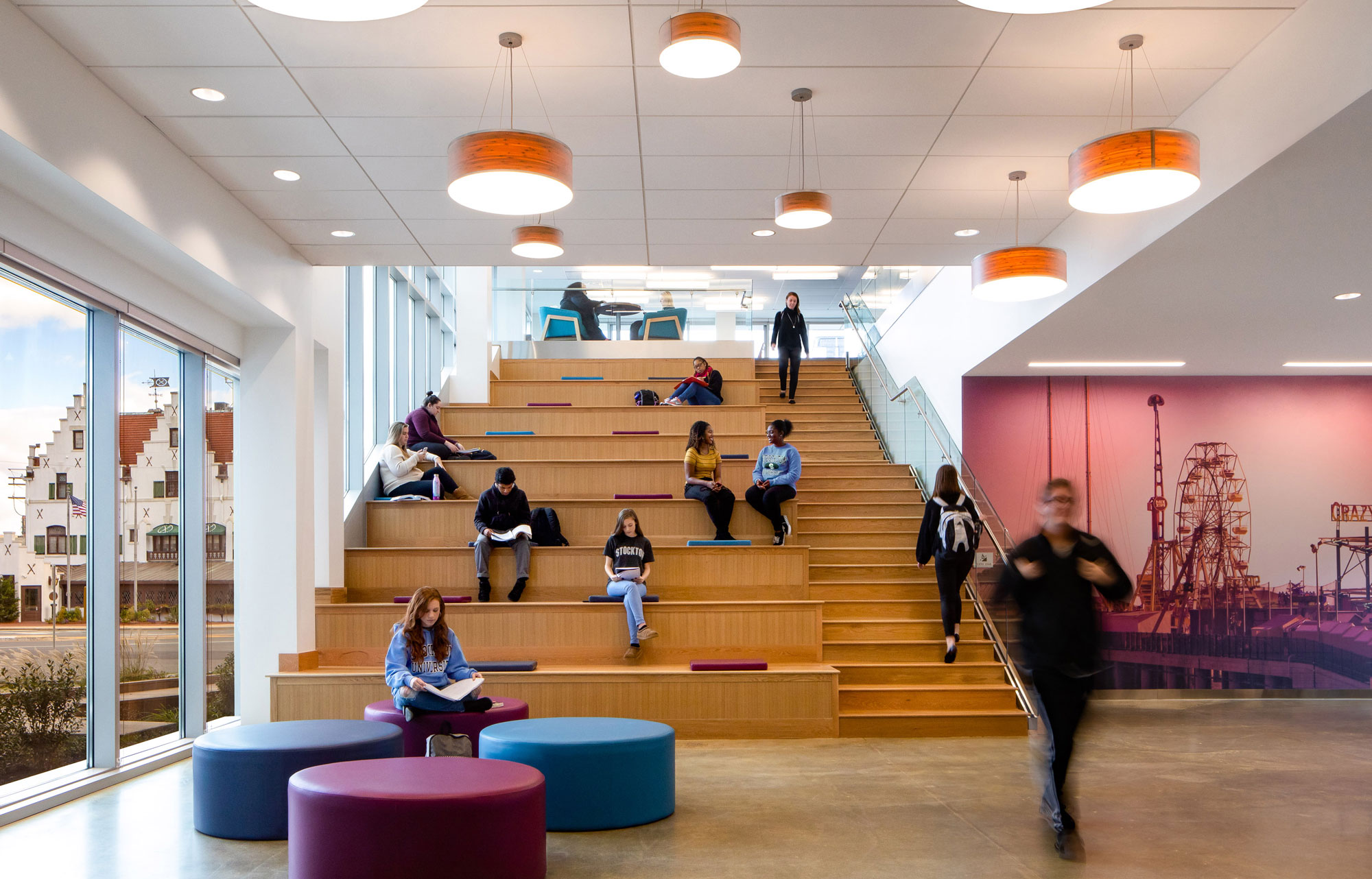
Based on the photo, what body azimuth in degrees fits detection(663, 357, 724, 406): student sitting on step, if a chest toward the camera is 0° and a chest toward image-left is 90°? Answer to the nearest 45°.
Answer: approximately 90°

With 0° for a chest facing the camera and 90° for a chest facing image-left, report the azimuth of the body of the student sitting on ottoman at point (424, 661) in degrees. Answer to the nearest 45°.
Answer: approximately 315°

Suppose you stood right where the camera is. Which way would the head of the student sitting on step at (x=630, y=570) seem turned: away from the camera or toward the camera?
toward the camera

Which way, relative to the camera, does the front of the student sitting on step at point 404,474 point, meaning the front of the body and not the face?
to the viewer's right

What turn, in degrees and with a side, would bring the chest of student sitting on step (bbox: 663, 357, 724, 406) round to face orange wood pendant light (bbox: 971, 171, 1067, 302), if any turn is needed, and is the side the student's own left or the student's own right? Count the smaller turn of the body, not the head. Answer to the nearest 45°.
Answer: approximately 90° to the student's own left

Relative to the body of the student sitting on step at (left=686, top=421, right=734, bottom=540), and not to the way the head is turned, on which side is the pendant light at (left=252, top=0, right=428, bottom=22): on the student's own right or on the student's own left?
on the student's own right

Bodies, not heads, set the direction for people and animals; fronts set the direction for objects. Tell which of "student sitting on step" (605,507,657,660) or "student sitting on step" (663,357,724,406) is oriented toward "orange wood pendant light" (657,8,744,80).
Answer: "student sitting on step" (605,507,657,660)

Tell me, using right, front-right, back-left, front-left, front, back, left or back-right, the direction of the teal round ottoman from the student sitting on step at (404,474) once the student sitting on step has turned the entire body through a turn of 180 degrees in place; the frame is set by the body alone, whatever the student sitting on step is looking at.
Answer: left

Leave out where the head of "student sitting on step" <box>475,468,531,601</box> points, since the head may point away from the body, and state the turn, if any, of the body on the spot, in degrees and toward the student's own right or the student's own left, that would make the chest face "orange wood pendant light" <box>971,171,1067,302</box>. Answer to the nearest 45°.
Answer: approximately 45° to the student's own left

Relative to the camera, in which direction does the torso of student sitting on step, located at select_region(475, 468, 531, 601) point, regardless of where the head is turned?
toward the camera

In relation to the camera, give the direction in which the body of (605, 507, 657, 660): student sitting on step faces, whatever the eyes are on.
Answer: toward the camera

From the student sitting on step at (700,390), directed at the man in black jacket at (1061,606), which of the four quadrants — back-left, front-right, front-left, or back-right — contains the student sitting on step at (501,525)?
front-right

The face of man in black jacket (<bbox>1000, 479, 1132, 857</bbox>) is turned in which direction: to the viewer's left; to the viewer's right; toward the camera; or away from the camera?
toward the camera

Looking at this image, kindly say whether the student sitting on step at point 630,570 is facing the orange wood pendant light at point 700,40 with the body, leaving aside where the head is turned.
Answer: yes
